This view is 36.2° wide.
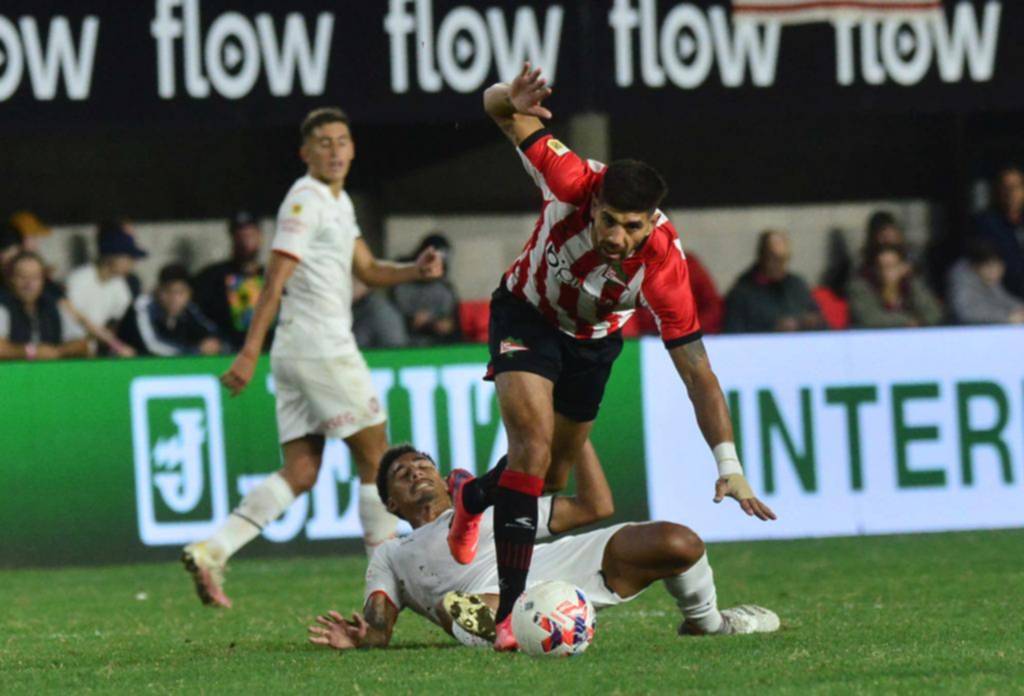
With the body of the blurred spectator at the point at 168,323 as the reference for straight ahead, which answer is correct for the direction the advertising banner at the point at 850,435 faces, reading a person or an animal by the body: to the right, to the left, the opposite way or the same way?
the same way

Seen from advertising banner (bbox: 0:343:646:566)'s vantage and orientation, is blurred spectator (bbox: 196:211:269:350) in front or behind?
behind

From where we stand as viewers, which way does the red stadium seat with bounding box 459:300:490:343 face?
facing the viewer

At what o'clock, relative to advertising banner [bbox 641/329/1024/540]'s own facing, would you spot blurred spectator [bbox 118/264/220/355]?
The blurred spectator is roughly at 3 o'clock from the advertising banner.

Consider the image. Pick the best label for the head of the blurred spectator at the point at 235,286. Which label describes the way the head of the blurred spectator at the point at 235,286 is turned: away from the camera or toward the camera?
toward the camera

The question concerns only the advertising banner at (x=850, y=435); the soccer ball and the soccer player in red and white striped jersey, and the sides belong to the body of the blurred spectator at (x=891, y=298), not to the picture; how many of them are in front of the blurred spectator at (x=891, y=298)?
3

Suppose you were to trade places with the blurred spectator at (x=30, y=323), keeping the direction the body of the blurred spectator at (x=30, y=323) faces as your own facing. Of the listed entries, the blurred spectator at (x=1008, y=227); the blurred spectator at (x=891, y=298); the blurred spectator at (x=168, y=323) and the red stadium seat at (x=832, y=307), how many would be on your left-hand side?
4

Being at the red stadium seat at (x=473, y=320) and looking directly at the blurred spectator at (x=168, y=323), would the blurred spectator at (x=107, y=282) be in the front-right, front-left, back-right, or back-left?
front-right

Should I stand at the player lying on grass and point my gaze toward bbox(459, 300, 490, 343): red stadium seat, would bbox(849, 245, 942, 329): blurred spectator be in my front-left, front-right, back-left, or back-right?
front-right

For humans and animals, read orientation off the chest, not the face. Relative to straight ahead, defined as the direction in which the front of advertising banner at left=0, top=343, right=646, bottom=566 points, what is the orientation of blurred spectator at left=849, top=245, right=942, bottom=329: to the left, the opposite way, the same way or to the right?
the same way

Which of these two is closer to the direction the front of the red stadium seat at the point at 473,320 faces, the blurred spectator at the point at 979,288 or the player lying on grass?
the player lying on grass

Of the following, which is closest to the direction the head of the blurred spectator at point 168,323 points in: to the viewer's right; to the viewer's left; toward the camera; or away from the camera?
toward the camera

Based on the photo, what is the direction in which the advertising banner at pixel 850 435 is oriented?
toward the camera

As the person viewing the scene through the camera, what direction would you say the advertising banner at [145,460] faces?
facing the viewer
